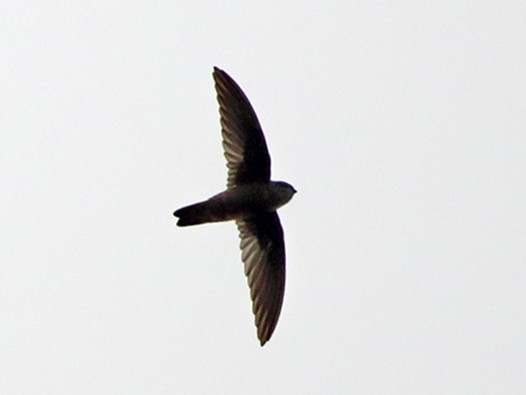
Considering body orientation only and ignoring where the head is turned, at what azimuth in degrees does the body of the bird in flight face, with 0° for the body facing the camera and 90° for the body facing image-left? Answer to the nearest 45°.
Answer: approximately 270°
